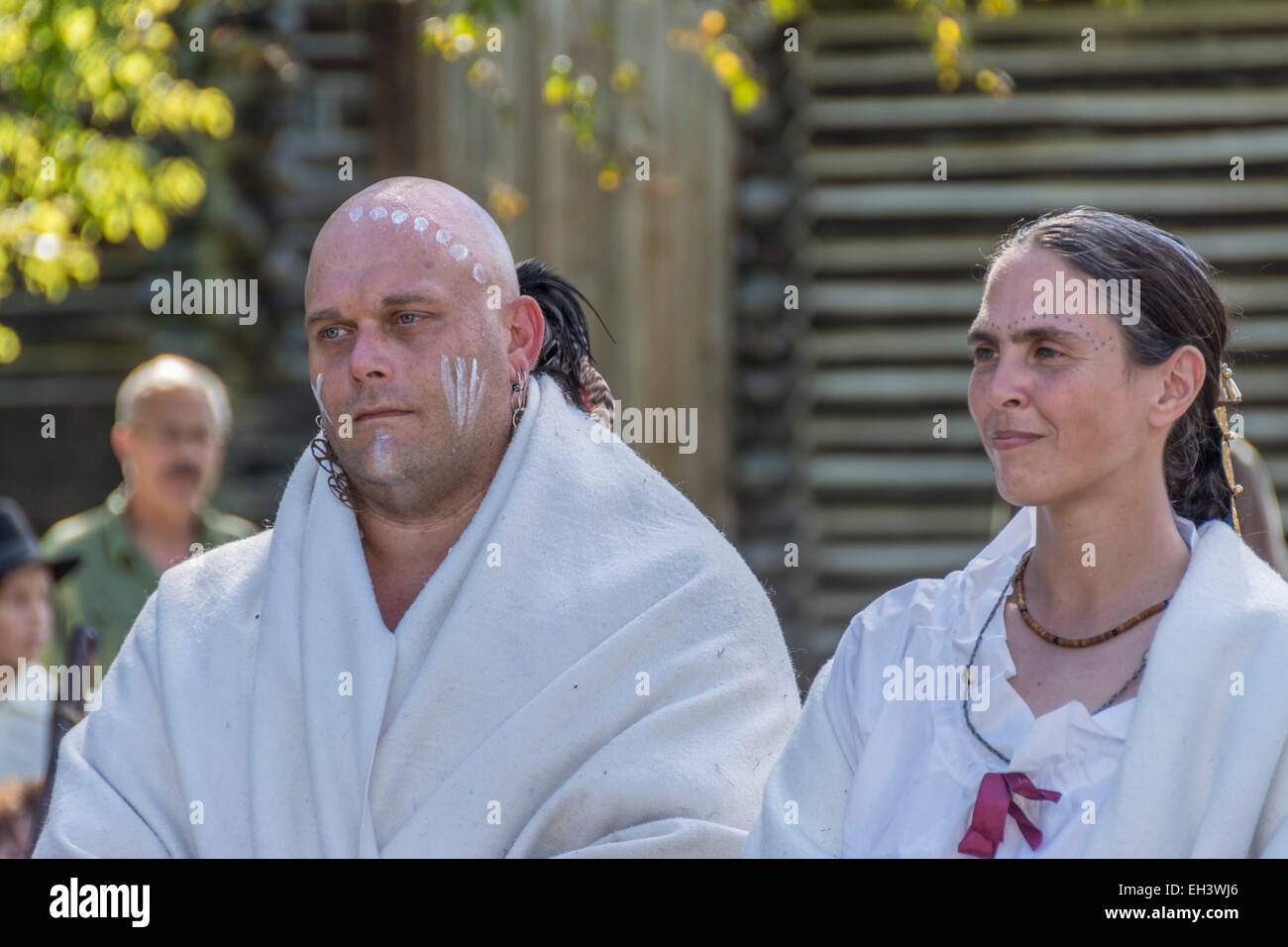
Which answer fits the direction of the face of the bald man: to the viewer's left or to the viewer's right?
to the viewer's left

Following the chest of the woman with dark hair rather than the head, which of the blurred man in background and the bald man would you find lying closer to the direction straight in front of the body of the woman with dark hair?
the bald man

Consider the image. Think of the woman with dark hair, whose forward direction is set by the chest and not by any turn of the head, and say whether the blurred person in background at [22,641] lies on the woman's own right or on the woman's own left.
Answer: on the woman's own right

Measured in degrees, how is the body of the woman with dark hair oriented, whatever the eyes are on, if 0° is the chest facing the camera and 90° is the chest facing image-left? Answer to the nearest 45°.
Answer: approximately 45°

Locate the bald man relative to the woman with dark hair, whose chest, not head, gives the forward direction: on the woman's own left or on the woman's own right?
on the woman's own right

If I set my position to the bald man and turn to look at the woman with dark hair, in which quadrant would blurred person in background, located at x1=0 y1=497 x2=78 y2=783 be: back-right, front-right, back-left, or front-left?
back-left

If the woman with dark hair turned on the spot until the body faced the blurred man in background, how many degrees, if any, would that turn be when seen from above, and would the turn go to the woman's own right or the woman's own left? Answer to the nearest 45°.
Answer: approximately 90° to the woman's own right
